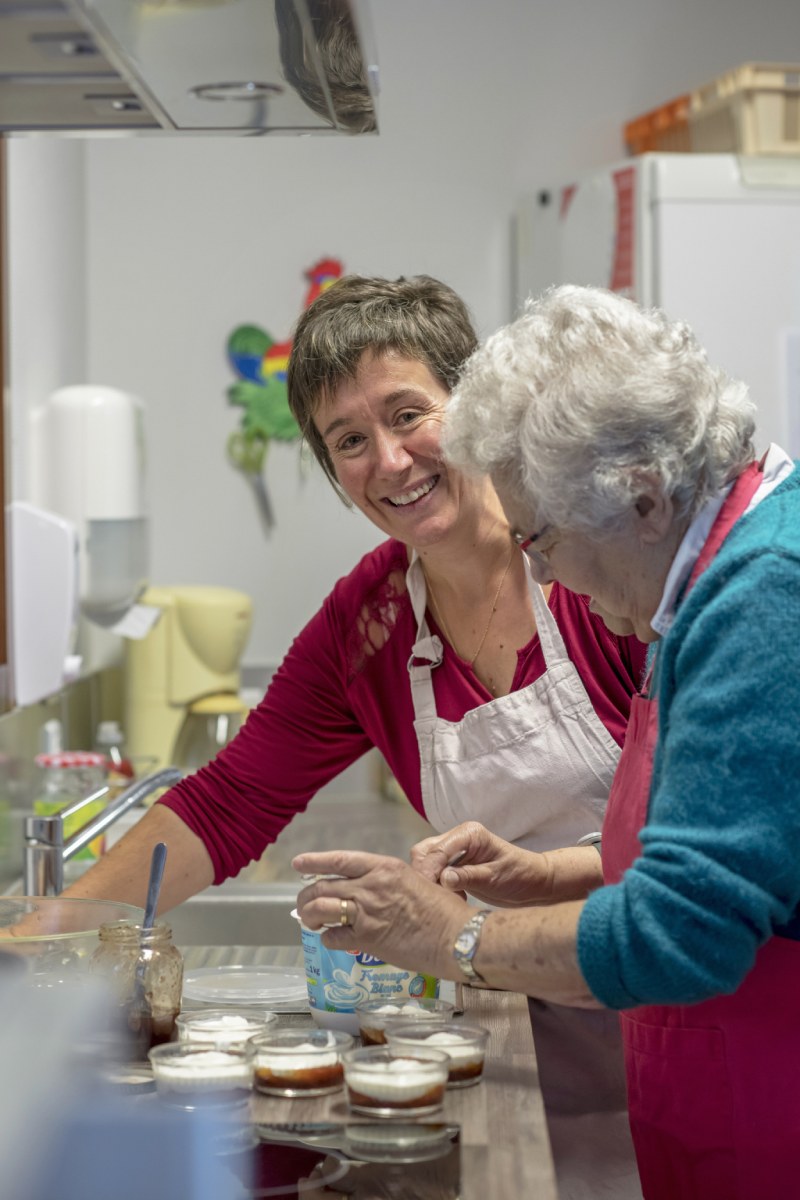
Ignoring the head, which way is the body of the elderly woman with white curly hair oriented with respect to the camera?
to the viewer's left

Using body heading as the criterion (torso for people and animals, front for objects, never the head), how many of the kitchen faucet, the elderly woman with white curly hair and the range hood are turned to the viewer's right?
2

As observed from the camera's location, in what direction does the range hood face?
facing to the right of the viewer

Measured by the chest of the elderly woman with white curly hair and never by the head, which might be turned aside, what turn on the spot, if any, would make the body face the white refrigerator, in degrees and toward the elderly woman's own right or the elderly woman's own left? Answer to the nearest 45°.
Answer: approximately 90° to the elderly woman's own right

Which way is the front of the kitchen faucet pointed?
to the viewer's right

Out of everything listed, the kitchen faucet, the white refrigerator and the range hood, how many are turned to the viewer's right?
2

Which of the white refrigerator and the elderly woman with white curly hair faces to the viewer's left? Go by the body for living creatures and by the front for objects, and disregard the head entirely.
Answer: the elderly woman with white curly hair

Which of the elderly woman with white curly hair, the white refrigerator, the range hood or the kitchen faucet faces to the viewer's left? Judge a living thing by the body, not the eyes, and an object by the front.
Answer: the elderly woman with white curly hair

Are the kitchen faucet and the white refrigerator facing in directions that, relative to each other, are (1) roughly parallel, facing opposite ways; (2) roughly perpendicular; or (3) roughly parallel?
roughly perpendicular
